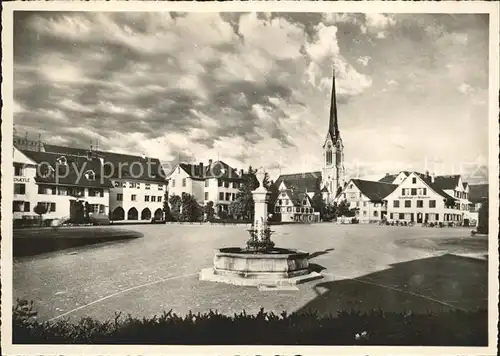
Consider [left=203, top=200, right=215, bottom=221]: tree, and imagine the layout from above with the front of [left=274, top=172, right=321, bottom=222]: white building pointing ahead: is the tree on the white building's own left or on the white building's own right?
on the white building's own right

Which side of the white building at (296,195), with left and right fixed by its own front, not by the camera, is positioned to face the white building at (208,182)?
right

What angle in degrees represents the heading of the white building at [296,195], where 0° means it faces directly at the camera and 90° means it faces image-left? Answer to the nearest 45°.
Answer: approximately 0°

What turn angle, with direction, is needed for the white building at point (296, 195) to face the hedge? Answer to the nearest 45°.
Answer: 0° — it already faces it

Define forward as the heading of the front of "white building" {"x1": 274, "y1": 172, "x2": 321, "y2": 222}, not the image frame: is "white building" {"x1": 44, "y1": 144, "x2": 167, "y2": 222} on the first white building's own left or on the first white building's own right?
on the first white building's own right

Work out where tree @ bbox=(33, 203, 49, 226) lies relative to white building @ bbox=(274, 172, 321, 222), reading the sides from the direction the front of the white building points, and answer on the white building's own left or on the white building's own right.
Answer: on the white building's own right
